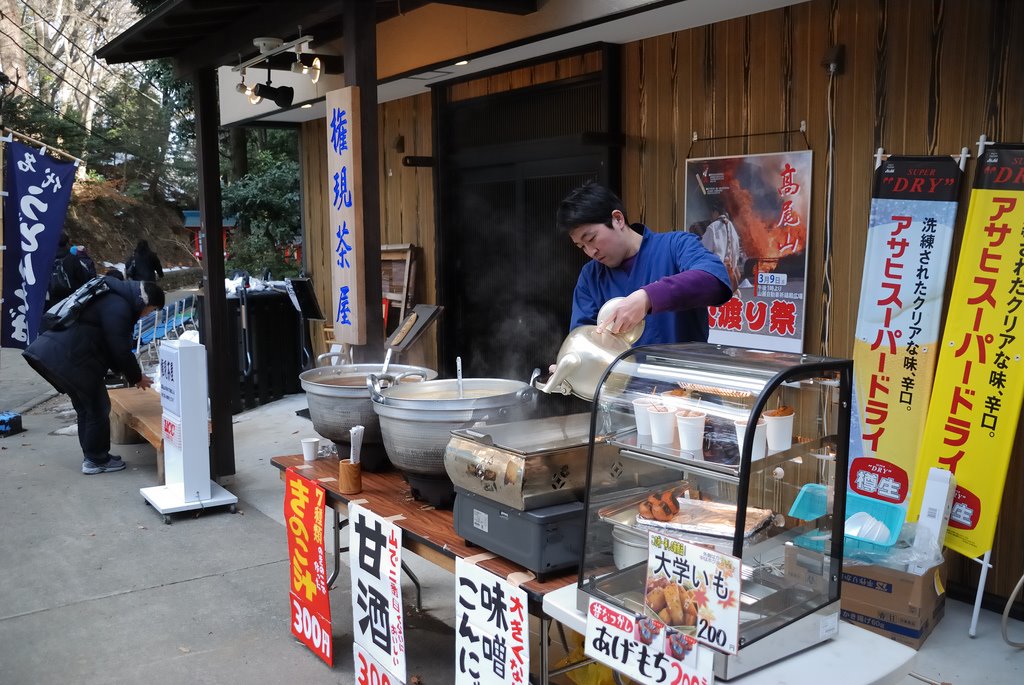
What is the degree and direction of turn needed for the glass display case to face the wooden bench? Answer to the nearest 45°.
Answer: approximately 90° to its right

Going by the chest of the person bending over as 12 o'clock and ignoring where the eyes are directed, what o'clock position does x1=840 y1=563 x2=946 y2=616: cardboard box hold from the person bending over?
The cardboard box is roughly at 2 o'clock from the person bending over.

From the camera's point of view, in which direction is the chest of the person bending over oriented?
to the viewer's right

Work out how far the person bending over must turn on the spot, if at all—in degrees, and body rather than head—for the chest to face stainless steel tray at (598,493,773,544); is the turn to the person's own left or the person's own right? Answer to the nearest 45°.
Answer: approximately 90° to the person's own right

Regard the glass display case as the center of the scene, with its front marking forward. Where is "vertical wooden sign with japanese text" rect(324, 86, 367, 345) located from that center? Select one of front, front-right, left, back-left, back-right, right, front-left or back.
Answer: right

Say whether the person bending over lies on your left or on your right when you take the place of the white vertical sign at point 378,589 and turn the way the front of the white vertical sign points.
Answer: on your right

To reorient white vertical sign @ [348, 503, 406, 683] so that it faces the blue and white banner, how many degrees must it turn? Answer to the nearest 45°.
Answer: approximately 90° to its right

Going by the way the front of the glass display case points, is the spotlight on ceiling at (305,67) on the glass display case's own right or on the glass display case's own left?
on the glass display case's own right

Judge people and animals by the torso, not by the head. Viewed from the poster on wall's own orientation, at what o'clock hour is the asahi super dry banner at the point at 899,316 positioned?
The asahi super dry banner is roughly at 9 o'clock from the poster on wall.

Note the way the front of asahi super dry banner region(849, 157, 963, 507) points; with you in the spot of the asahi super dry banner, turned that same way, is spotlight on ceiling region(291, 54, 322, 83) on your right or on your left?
on your right

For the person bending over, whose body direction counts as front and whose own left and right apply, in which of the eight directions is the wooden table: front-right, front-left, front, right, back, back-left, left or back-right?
right

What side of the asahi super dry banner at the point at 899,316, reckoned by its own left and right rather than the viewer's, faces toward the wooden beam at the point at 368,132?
right
